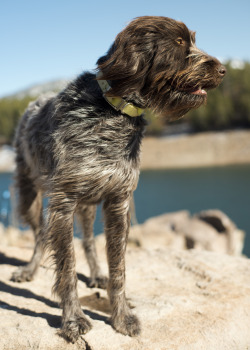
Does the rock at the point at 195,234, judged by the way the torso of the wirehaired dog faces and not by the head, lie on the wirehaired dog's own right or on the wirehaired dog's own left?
on the wirehaired dog's own left
